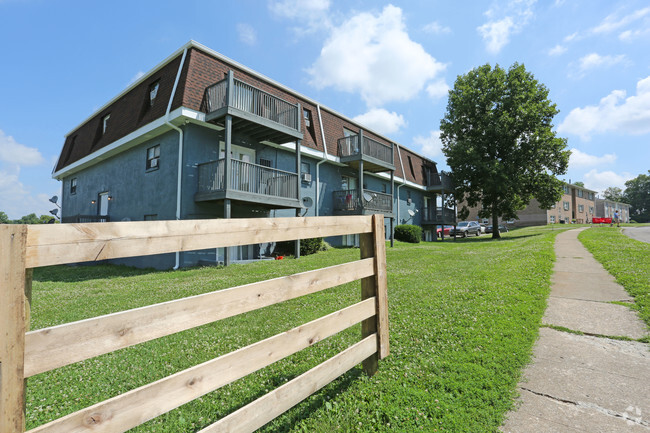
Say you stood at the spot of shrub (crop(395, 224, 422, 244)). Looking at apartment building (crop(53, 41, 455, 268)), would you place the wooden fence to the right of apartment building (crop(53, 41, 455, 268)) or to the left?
left

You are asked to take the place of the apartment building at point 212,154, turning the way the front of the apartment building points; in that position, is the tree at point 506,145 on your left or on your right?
on your left

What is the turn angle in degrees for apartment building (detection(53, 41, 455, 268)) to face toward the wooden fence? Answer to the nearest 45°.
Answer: approximately 45° to its right

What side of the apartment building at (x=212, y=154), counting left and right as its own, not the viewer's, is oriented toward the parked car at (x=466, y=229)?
left

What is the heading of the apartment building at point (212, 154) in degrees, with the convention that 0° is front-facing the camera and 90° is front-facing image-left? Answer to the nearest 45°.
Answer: approximately 315°
